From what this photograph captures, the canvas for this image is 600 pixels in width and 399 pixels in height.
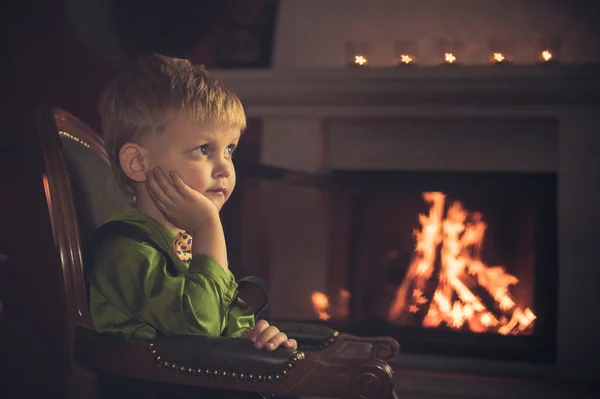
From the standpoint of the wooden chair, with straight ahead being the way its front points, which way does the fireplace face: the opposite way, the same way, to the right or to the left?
to the right

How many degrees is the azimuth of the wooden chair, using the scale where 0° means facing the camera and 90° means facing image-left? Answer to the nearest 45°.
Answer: approximately 270°

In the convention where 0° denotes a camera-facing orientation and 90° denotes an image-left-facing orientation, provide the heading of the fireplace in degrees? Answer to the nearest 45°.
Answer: approximately 0°

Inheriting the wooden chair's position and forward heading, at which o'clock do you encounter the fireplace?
The fireplace is roughly at 10 o'clock from the wooden chair.

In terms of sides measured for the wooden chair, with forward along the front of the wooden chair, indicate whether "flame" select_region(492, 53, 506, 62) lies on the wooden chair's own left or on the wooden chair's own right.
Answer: on the wooden chair's own left

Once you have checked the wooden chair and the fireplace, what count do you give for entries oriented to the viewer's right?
1
